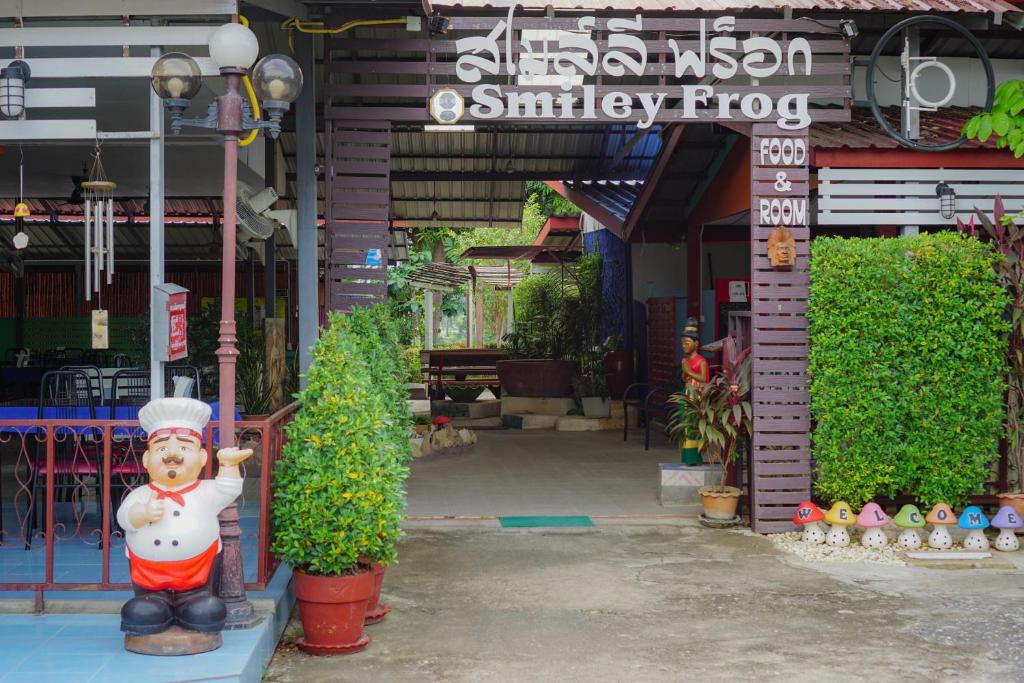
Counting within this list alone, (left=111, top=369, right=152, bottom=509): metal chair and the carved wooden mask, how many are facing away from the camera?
1

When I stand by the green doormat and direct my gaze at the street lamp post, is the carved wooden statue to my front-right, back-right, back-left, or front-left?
back-left

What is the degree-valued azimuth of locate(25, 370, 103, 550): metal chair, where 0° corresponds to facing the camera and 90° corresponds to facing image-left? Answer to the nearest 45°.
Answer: approximately 180°

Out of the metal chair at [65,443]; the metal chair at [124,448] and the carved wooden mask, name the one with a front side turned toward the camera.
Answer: the carved wooden mask

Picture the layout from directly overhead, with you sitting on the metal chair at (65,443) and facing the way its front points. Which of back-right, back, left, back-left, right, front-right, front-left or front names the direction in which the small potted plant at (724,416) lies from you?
right

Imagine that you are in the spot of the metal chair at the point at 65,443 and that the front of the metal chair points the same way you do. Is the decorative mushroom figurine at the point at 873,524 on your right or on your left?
on your right

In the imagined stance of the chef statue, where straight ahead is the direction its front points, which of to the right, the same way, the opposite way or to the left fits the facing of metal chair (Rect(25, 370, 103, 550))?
the opposite way

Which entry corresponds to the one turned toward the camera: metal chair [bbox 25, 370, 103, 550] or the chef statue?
the chef statue

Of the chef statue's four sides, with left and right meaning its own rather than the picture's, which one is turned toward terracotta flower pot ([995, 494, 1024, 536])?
left

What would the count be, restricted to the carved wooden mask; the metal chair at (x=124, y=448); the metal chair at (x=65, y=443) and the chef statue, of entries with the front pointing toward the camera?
2

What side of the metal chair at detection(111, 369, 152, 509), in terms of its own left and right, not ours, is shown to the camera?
back

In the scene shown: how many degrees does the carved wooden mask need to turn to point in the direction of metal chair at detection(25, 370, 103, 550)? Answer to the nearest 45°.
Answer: approximately 45° to its right

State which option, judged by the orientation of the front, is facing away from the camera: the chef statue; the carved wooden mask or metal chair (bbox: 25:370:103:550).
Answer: the metal chair

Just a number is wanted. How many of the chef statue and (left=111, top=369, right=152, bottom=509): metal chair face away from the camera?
1

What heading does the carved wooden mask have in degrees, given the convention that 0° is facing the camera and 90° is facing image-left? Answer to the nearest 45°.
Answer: approximately 0°
